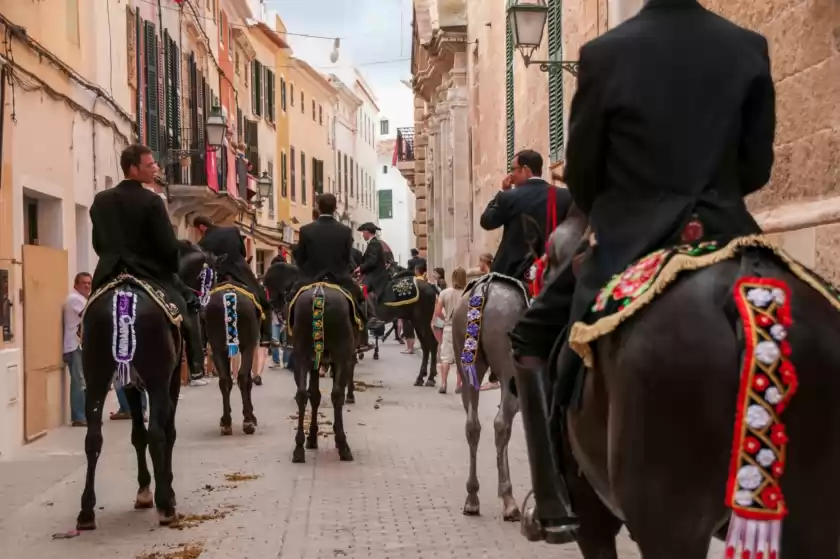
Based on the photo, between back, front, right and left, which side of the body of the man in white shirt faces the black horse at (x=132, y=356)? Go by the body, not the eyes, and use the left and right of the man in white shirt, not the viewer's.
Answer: right

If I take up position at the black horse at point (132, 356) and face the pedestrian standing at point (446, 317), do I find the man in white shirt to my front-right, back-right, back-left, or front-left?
front-left

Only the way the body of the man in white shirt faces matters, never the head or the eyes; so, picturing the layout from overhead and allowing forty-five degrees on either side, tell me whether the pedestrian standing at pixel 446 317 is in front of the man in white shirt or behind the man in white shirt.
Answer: in front

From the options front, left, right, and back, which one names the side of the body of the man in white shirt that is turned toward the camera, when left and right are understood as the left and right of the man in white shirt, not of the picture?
right

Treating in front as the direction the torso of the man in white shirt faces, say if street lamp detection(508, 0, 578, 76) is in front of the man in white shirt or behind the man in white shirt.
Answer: in front
